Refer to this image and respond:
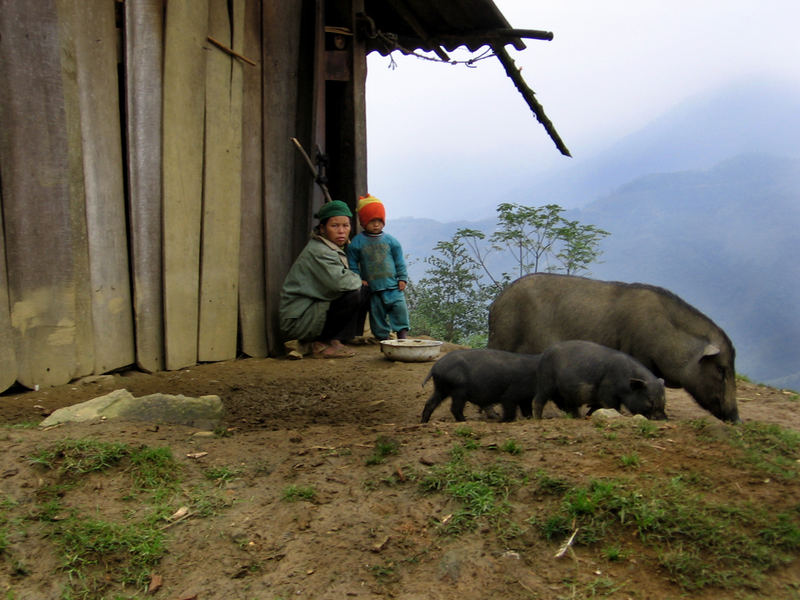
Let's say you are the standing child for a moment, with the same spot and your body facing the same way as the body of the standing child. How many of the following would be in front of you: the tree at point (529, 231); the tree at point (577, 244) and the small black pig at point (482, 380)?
1

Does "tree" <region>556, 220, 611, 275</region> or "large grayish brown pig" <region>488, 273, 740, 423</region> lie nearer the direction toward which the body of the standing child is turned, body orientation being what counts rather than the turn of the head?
the large grayish brown pig

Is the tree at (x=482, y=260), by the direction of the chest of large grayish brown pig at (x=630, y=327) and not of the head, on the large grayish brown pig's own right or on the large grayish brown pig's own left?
on the large grayish brown pig's own left

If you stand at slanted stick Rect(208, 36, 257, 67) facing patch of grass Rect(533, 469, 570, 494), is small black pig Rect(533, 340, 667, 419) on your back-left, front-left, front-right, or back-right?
front-left

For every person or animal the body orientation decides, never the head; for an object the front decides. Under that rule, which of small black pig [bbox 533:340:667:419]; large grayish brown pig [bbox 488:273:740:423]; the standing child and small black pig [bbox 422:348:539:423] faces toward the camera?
the standing child

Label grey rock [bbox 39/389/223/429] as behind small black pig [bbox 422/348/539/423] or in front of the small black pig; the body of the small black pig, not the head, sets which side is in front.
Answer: behind

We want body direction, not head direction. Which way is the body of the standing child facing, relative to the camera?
toward the camera

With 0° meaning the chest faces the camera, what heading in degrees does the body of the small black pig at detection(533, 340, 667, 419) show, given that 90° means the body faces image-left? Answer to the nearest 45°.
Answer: approximately 270°

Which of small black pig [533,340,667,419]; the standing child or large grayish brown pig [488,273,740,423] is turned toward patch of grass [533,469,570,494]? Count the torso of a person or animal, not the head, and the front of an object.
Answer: the standing child

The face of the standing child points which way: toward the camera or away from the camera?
toward the camera

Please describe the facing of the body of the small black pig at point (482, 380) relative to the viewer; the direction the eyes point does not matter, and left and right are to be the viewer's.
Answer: facing to the right of the viewer

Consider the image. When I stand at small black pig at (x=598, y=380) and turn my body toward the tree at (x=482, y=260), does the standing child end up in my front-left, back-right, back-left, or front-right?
front-left

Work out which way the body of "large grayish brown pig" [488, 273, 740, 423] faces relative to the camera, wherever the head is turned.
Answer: to the viewer's right

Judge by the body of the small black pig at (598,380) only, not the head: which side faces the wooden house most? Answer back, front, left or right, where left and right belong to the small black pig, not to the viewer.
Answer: back

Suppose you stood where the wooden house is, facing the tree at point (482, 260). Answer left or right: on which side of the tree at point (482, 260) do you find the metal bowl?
right

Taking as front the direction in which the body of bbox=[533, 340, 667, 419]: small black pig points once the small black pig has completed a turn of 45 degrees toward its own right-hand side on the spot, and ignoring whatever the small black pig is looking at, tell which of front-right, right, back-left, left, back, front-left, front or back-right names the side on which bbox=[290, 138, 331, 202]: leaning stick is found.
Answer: back

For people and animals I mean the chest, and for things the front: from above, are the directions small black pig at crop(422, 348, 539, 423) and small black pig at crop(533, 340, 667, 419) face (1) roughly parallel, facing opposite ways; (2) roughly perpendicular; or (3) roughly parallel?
roughly parallel
